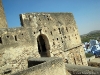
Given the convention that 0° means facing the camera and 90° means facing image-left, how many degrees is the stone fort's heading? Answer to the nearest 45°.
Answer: approximately 0°
